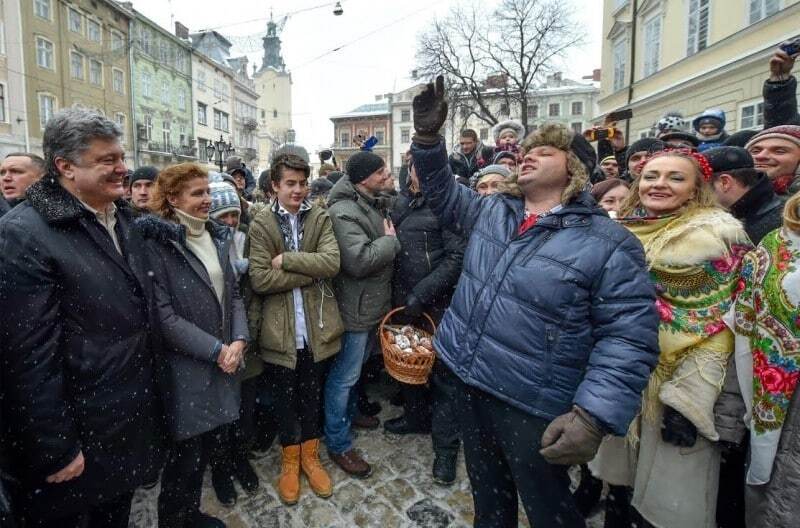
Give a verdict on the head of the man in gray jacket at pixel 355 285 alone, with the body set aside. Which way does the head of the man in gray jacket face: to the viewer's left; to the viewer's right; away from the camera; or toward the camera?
to the viewer's right

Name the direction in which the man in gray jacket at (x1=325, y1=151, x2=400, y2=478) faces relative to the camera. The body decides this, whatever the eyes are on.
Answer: to the viewer's right

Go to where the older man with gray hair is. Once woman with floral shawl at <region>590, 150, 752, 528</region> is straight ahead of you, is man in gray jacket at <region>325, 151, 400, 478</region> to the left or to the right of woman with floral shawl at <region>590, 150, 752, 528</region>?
left

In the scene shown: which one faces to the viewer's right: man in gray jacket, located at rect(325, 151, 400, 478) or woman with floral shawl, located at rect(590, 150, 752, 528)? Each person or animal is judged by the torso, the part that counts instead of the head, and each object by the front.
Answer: the man in gray jacket

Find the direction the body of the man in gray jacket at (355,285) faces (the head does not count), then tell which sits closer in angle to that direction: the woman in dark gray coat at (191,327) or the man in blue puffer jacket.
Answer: the man in blue puffer jacket

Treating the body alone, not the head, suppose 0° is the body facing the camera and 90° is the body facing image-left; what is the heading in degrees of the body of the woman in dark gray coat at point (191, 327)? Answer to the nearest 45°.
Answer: approximately 315°
